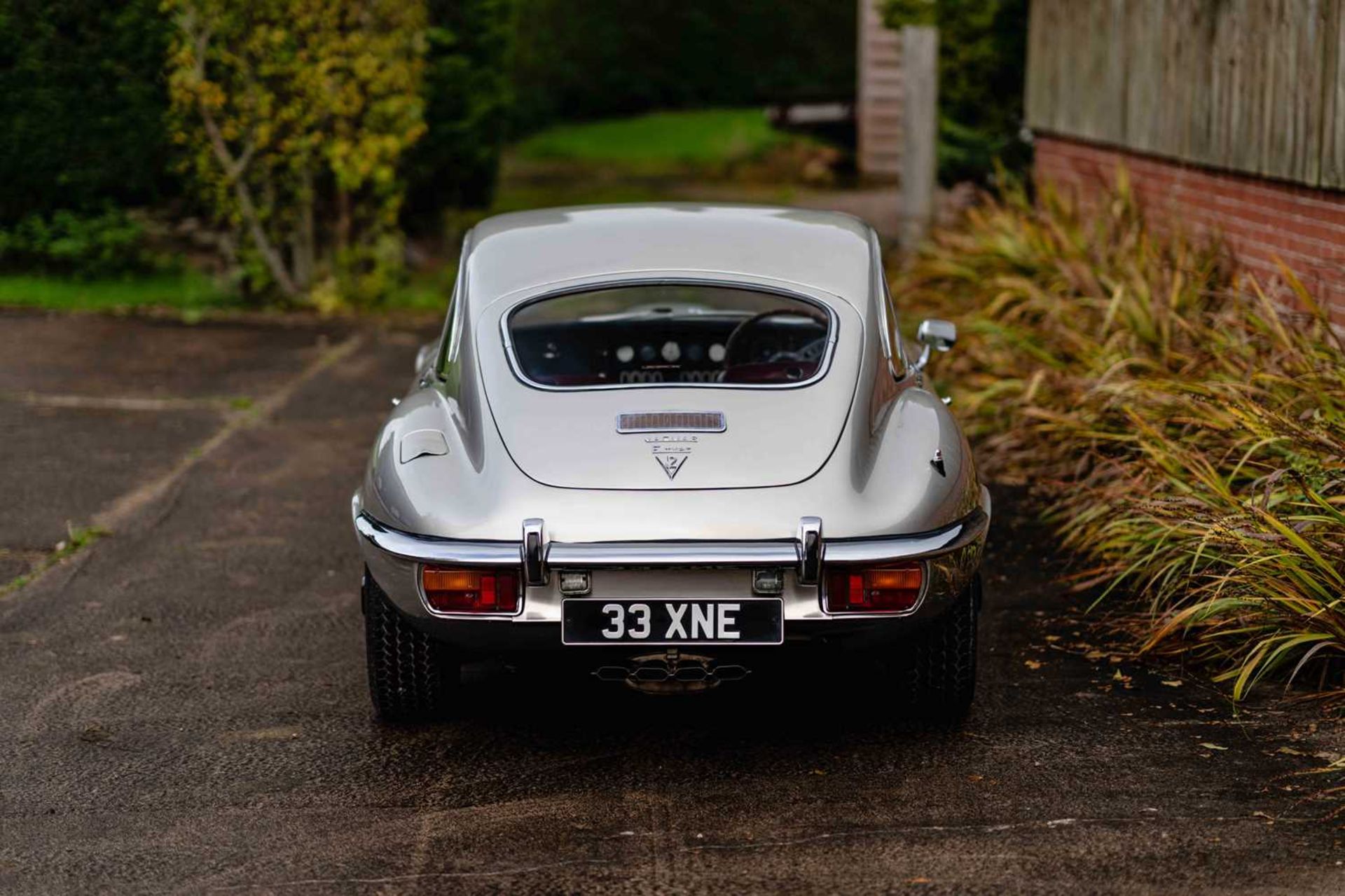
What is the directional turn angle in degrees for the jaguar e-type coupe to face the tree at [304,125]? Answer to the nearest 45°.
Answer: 0° — it already faces it

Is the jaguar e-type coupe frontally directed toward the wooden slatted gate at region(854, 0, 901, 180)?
yes

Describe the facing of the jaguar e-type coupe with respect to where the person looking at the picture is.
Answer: facing away from the viewer

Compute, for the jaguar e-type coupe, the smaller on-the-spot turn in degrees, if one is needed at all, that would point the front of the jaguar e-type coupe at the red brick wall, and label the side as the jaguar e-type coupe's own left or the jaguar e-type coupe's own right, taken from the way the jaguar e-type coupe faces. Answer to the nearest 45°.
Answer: approximately 45° to the jaguar e-type coupe's own right
